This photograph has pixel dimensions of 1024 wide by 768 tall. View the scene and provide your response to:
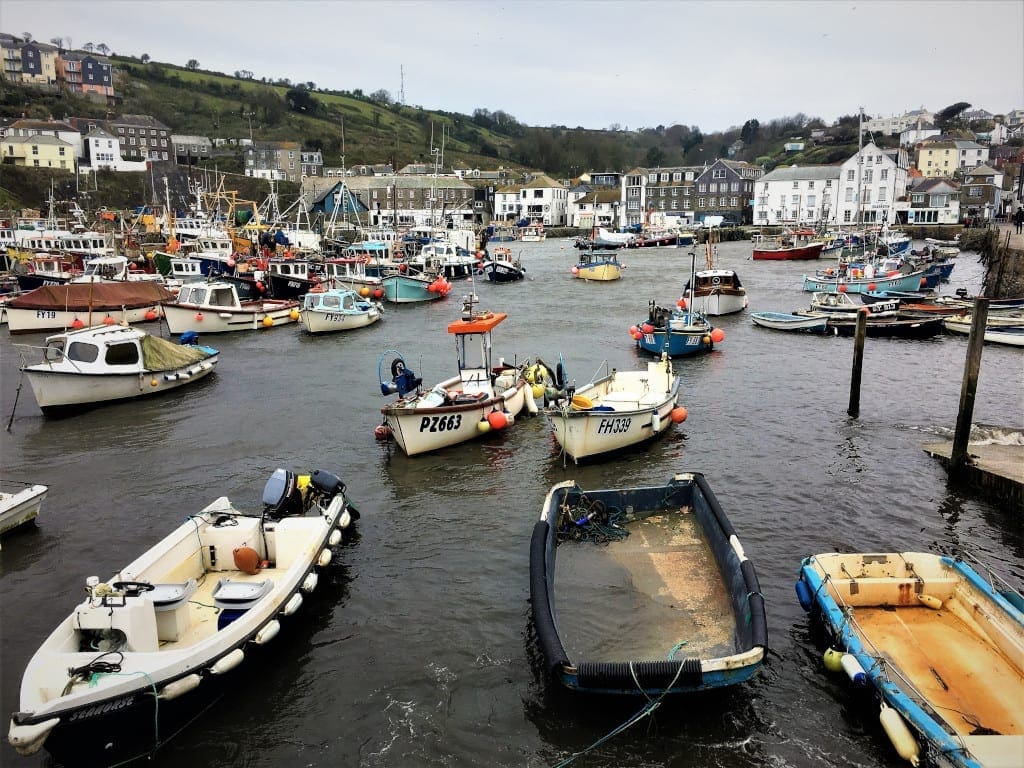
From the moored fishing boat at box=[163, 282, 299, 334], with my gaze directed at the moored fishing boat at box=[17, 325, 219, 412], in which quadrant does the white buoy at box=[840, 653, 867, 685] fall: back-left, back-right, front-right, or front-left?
front-left

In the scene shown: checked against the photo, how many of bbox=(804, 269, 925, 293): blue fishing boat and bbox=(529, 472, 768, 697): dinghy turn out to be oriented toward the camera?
1

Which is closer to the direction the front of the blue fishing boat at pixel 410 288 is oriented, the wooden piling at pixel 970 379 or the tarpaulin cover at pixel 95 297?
the tarpaulin cover

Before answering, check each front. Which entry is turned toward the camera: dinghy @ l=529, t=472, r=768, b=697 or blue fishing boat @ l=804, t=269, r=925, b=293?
the dinghy

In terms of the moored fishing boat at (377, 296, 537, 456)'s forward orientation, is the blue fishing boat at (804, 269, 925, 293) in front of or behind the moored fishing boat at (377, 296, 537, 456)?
behind

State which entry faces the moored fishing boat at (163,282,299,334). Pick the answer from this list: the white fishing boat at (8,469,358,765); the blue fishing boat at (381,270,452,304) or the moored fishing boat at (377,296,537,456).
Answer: the blue fishing boat

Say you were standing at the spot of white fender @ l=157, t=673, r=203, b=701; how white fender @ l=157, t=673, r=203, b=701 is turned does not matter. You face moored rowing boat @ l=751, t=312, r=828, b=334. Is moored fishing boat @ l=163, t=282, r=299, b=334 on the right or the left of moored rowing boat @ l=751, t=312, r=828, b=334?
left

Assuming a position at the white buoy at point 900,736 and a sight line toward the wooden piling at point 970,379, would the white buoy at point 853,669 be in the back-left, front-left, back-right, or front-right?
front-left

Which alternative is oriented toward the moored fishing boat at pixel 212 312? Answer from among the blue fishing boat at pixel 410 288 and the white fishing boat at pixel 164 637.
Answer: the blue fishing boat

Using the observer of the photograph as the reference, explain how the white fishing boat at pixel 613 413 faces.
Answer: facing the viewer and to the left of the viewer

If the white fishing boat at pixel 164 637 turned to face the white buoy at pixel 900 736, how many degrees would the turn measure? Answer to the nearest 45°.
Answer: approximately 90° to its left

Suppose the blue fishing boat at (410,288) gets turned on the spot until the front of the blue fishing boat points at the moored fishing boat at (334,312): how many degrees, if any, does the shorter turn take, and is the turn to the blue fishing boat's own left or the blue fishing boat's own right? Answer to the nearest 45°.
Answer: approximately 45° to the blue fishing boat's own left
